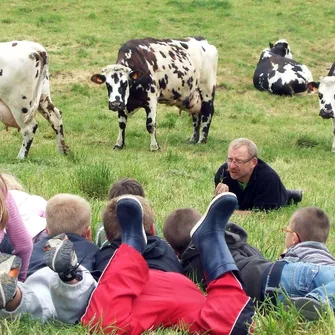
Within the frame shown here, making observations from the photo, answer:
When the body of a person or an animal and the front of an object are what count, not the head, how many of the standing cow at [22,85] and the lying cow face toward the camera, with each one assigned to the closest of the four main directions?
0

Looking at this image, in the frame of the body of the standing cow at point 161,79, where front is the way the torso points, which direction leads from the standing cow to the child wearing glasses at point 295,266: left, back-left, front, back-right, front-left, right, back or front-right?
front-left

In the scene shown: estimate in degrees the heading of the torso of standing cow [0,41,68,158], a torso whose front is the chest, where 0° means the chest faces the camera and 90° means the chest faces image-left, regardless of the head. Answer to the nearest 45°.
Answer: approximately 135°

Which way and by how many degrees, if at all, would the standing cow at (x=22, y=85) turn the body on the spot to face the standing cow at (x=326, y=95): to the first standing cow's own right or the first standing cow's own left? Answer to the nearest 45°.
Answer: approximately 135° to the first standing cow's own right

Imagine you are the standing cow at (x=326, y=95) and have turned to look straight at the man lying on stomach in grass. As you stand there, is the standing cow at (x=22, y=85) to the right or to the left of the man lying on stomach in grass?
right

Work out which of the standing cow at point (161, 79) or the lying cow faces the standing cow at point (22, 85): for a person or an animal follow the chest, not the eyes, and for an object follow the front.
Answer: the standing cow at point (161, 79)

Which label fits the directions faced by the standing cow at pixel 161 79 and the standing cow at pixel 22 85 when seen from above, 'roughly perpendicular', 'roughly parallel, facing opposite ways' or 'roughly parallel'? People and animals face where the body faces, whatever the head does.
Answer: roughly perpendicular

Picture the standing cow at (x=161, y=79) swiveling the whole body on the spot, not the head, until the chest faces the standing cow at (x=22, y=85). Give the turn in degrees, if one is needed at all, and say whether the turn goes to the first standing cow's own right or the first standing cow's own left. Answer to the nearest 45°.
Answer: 0° — it already faces it

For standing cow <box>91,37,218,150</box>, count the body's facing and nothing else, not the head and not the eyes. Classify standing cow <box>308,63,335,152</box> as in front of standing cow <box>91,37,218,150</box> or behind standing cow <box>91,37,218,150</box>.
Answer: behind
